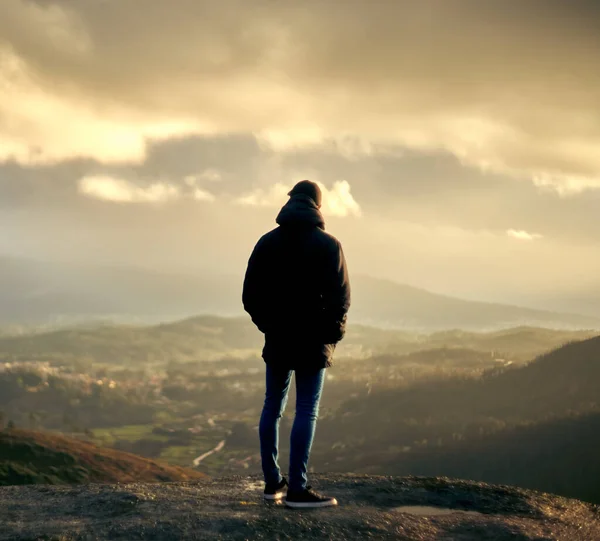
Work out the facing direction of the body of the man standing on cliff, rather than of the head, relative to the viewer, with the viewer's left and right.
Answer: facing away from the viewer and to the right of the viewer

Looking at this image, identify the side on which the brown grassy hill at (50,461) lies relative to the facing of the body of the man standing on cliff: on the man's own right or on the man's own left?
on the man's own left
